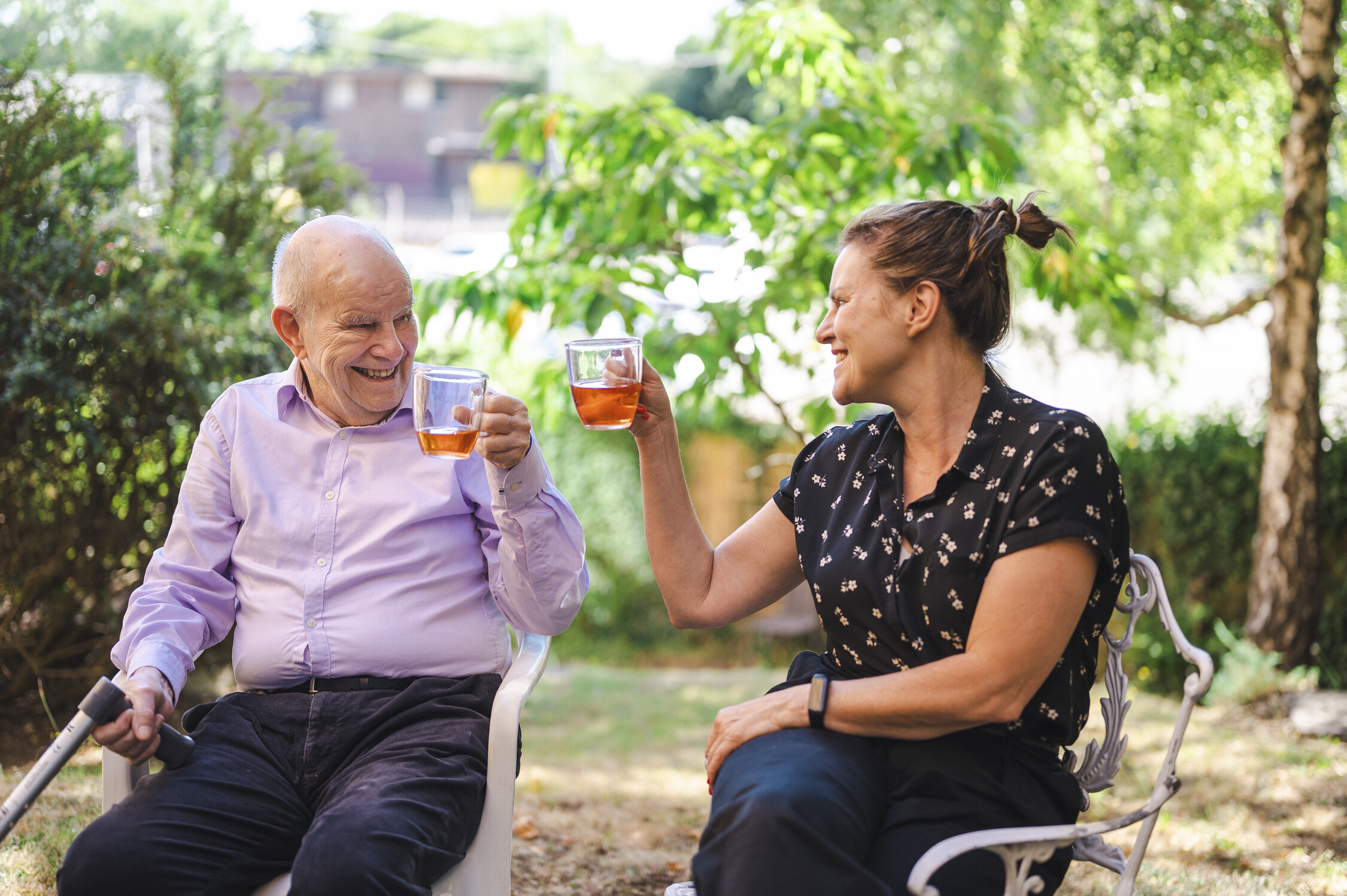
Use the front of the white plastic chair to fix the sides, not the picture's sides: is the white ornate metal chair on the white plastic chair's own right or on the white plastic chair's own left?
on the white plastic chair's own left

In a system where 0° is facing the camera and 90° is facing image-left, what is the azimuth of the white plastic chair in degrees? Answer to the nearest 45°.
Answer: approximately 0°

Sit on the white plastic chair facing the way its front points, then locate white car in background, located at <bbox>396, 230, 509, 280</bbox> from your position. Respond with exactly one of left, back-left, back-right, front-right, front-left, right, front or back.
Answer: back

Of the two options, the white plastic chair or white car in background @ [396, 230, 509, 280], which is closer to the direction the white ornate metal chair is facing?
the white plastic chair

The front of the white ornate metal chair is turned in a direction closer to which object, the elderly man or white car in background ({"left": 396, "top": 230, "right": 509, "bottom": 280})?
the elderly man

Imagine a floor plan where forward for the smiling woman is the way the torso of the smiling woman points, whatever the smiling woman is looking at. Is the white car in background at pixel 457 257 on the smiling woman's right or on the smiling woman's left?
on the smiling woman's right

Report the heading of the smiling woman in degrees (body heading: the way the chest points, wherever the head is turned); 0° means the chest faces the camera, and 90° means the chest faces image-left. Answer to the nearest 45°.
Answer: approximately 45°

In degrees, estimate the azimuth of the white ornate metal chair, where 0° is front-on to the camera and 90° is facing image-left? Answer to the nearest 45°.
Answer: approximately 45°
